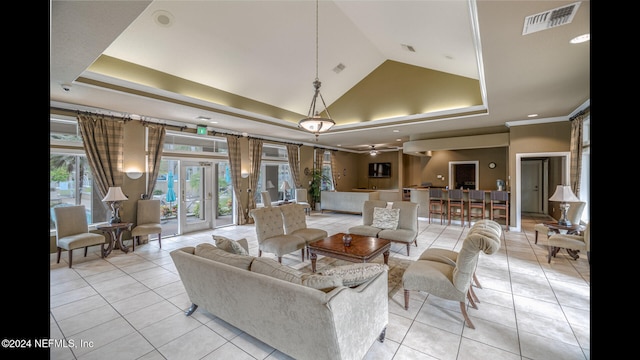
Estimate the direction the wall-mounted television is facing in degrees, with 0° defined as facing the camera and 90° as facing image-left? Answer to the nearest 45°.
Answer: approximately 0°

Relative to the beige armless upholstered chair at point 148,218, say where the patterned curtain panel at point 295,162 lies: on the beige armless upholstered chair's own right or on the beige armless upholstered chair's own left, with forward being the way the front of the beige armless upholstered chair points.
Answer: on the beige armless upholstered chair's own left

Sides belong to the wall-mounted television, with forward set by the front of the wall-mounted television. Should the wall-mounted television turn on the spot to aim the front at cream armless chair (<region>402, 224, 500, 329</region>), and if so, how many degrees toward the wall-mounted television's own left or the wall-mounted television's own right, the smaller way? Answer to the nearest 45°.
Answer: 0° — it already faces it

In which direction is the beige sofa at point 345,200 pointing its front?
away from the camera

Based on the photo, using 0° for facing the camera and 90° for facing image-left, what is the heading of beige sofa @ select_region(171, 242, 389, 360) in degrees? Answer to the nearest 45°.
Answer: approximately 225°

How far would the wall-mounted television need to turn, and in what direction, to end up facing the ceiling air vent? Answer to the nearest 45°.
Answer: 0° — it already faces it

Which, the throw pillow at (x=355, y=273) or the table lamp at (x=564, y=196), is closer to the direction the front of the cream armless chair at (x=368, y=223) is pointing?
the throw pillow

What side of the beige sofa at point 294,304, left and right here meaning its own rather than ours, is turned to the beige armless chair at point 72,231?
left

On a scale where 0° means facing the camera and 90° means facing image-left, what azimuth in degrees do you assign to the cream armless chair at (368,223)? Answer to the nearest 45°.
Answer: approximately 45°

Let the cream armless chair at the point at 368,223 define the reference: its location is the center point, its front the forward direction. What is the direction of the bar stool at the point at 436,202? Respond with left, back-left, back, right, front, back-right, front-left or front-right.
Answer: back
